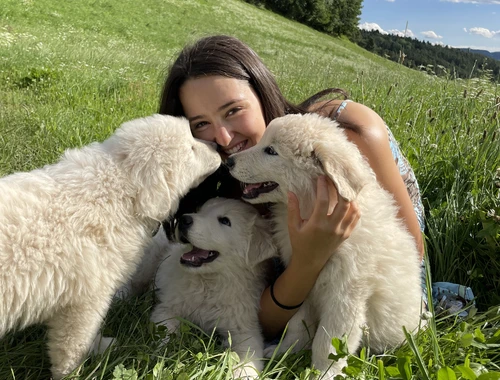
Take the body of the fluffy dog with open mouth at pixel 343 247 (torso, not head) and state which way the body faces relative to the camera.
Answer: to the viewer's left

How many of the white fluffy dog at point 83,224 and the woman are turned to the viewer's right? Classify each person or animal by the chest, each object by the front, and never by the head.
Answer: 1

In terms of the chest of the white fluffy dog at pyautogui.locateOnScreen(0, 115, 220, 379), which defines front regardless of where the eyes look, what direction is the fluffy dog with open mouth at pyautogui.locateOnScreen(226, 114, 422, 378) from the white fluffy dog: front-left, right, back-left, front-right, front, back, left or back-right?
front

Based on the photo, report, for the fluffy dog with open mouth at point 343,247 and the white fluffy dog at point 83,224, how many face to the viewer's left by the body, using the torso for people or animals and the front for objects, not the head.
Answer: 1

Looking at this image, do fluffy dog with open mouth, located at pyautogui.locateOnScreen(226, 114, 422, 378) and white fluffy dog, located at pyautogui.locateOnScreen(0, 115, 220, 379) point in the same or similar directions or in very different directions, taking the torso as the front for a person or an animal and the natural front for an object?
very different directions

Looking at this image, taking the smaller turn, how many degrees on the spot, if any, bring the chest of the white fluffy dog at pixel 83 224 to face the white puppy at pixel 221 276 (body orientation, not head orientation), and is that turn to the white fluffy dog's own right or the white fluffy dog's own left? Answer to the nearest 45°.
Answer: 0° — it already faces it

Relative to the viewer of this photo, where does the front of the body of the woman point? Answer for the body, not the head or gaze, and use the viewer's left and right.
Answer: facing the viewer and to the left of the viewer

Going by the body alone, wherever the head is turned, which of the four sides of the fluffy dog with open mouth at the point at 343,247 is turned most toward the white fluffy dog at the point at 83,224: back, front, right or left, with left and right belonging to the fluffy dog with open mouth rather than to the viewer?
front

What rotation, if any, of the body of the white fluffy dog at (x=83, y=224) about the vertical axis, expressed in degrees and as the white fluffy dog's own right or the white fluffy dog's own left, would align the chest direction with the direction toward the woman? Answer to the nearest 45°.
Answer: approximately 45° to the white fluffy dog's own left

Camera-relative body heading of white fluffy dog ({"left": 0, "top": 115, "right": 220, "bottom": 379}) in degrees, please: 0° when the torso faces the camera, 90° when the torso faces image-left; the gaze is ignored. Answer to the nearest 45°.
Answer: approximately 270°
